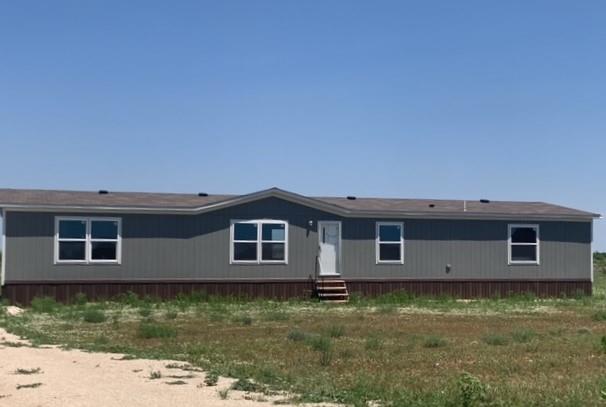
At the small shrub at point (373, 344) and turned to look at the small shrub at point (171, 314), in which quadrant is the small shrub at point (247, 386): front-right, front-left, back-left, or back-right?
back-left

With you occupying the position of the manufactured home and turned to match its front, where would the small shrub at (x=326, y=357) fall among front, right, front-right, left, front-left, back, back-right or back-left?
front

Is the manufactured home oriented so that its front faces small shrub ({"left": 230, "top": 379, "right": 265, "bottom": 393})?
yes

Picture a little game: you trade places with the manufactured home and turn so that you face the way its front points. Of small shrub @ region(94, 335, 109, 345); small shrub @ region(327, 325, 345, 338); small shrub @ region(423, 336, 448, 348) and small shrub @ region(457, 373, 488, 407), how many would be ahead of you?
4

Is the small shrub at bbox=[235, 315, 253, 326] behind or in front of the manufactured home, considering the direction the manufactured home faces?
in front

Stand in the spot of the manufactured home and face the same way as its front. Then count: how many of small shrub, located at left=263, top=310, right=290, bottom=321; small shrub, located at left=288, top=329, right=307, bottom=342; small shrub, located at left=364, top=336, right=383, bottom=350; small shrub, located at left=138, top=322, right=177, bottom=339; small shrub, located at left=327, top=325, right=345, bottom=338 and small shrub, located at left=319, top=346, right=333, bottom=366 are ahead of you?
6

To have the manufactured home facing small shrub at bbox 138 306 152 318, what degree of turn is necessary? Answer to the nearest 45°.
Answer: approximately 45° to its right

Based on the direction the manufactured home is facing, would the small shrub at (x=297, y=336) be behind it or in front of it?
in front

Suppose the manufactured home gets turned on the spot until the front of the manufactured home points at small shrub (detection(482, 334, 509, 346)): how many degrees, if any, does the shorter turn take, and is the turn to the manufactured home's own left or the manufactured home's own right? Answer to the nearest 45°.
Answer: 0° — it already faces it

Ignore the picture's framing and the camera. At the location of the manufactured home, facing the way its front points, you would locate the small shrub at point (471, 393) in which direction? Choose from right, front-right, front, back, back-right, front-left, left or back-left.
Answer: front

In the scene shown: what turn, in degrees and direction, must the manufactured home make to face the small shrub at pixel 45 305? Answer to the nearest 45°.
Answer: approximately 45° to its right

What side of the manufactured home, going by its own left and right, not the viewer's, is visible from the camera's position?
front

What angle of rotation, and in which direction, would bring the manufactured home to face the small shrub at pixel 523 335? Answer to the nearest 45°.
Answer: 0° — it already faces it
